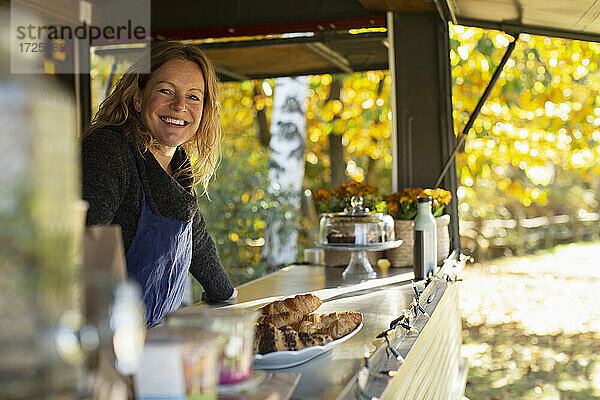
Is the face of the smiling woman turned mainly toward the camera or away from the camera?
toward the camera

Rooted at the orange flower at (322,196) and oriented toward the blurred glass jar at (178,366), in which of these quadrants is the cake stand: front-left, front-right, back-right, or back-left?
front-left

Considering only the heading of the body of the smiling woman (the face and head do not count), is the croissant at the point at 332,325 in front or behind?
in front

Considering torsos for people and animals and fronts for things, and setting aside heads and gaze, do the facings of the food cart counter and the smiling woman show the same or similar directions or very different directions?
same or similar directions

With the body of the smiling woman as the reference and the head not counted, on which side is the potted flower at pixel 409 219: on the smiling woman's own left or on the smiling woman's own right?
on the smiling woman's own left

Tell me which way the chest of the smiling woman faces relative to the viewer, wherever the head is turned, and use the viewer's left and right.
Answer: facing the viewer and to the right of the viewer

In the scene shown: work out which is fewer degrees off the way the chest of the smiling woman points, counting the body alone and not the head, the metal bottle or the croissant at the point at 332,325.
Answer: the croissant

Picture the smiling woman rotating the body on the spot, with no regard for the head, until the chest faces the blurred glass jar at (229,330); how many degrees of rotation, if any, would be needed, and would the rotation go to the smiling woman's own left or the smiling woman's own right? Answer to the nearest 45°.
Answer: approximately 45° to the smiling woman's own right

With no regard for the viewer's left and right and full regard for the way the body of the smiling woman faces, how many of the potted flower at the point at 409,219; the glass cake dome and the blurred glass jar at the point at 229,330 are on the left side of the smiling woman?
2

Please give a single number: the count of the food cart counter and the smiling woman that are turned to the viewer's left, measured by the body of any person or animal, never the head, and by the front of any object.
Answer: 0
